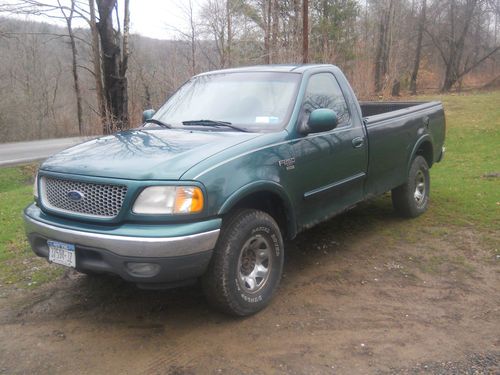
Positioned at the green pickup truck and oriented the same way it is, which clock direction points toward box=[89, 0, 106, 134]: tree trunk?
The tree trunk is roughly at 4 o'clock from the green pickup truck.

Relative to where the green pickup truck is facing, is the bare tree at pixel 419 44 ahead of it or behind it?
behind

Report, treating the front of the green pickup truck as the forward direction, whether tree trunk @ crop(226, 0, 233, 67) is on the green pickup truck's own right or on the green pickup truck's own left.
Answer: on the green pickup truck's own right

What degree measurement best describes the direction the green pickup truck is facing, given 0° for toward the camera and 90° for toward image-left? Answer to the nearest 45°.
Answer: approximately 45°

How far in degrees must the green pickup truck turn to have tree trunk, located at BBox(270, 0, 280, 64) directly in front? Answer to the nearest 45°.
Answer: approximately 135° to its right

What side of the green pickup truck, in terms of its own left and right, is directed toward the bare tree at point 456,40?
back

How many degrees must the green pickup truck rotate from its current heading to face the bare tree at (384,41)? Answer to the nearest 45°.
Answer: approximately 135° to its right
